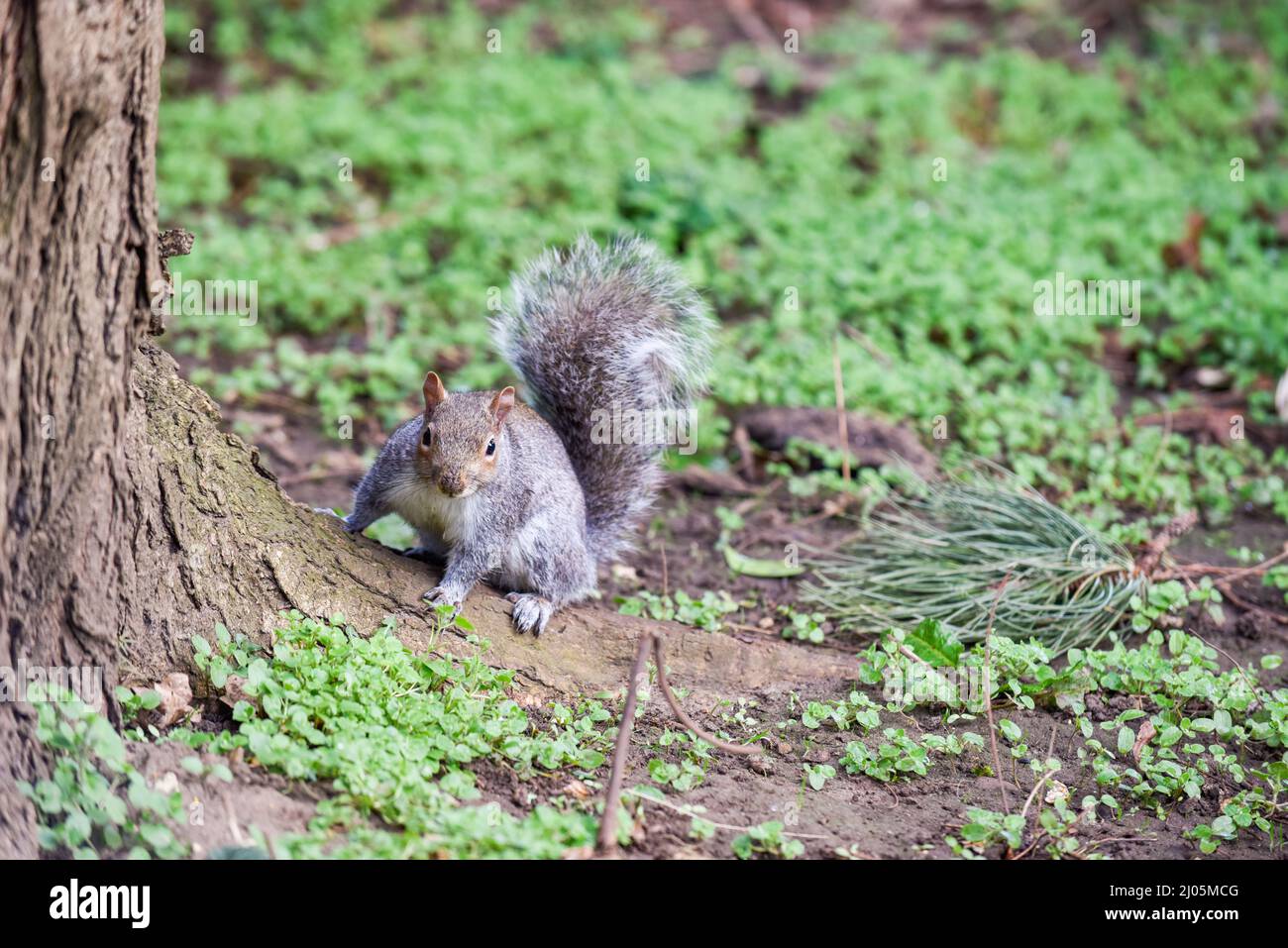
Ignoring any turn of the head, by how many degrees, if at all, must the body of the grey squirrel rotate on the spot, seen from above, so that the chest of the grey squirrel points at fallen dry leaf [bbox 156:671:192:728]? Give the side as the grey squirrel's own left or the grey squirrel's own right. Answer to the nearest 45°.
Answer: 0° — it already faces it

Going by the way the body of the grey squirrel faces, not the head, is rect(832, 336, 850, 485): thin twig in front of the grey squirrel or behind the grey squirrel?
behind

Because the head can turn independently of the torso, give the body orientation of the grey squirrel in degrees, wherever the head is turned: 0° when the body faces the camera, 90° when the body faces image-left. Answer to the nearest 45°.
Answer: approximately 45°

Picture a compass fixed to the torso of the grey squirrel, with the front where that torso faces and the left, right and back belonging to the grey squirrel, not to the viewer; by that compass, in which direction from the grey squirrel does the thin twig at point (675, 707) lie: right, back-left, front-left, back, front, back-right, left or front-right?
front-left

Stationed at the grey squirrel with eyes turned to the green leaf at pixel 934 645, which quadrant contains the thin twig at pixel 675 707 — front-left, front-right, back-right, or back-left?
front-right

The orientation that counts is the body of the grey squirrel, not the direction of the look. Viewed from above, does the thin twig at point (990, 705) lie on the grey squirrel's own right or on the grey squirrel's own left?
on the grey squirrel's own left

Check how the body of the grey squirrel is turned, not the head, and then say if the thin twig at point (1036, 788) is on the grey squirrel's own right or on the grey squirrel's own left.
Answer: on the grey squirrel's own left
